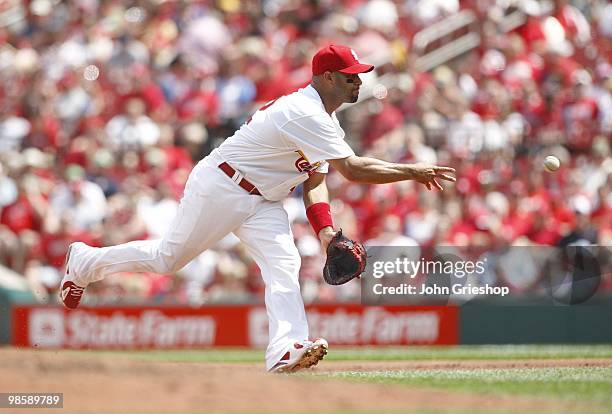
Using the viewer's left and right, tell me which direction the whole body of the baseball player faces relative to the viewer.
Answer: facing to the right of the viewer

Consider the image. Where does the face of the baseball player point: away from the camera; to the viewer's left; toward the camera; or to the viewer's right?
to the viewer's right
